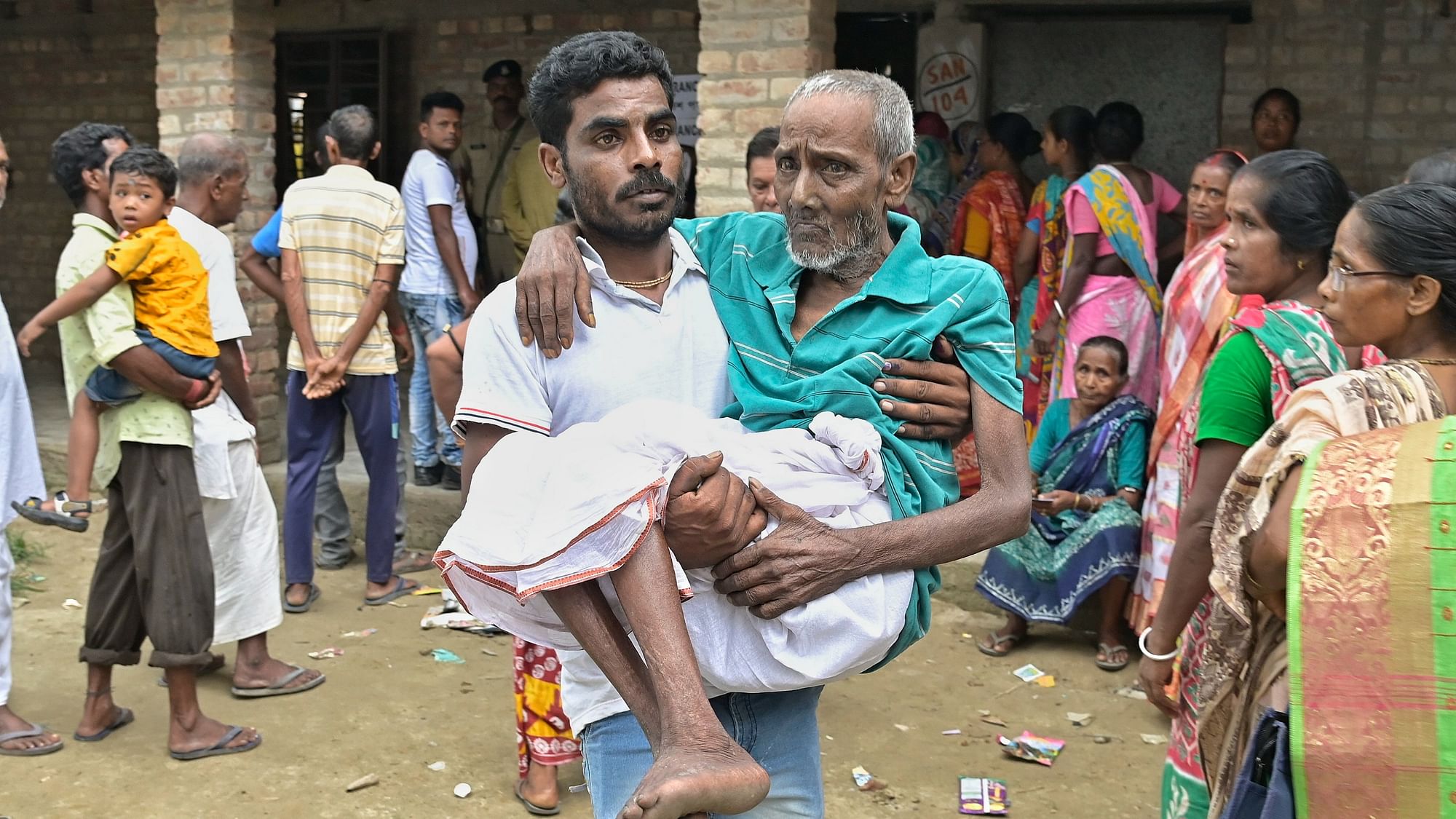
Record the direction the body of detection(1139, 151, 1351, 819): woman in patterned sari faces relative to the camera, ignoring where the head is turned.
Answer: to the viewer's left

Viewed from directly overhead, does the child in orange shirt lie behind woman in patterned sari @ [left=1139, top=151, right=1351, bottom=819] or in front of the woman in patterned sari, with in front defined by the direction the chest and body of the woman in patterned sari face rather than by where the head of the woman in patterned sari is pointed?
in front

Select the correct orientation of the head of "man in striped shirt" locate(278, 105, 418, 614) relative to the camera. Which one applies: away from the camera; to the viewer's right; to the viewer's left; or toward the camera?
away from the camera

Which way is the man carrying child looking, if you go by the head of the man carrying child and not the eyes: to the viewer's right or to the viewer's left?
to the viewer's right

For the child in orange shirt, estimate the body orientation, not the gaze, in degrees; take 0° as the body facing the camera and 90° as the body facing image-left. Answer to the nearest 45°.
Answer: approximately 90°

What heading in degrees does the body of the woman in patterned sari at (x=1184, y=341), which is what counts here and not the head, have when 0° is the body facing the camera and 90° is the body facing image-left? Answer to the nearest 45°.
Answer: approximately 45°

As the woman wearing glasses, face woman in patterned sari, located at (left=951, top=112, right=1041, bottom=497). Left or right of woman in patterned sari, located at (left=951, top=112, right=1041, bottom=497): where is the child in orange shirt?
left

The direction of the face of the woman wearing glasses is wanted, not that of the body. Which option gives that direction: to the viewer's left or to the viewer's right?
to the viewer's left
